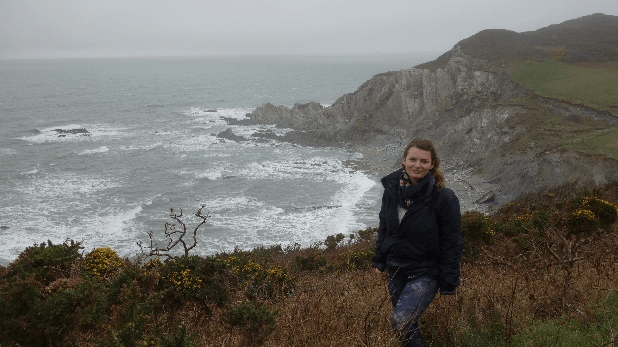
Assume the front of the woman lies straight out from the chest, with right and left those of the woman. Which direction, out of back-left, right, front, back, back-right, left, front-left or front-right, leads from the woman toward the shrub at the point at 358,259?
back-right

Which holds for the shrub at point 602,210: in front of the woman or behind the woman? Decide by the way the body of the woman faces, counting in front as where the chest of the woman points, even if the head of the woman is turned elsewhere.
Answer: behind

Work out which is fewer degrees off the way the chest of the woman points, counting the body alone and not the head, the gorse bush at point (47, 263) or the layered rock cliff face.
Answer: the gorse bush

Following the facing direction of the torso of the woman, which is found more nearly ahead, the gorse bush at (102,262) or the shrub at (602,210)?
the gorse bush

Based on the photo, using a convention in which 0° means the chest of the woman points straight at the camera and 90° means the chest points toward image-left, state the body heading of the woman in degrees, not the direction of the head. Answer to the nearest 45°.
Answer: approximately 45°

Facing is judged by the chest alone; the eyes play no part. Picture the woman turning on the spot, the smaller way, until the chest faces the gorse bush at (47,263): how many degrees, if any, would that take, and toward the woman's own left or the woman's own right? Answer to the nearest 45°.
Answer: approximately 45° to the woman's own right

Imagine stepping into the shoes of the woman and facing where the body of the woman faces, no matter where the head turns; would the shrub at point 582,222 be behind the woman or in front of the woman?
behind

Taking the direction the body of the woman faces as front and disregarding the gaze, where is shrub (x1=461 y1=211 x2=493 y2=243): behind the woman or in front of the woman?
behind

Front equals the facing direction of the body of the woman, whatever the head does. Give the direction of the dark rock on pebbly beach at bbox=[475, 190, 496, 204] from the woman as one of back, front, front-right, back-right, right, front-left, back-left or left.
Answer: back-right

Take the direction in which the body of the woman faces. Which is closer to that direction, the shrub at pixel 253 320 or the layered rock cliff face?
the shrub
